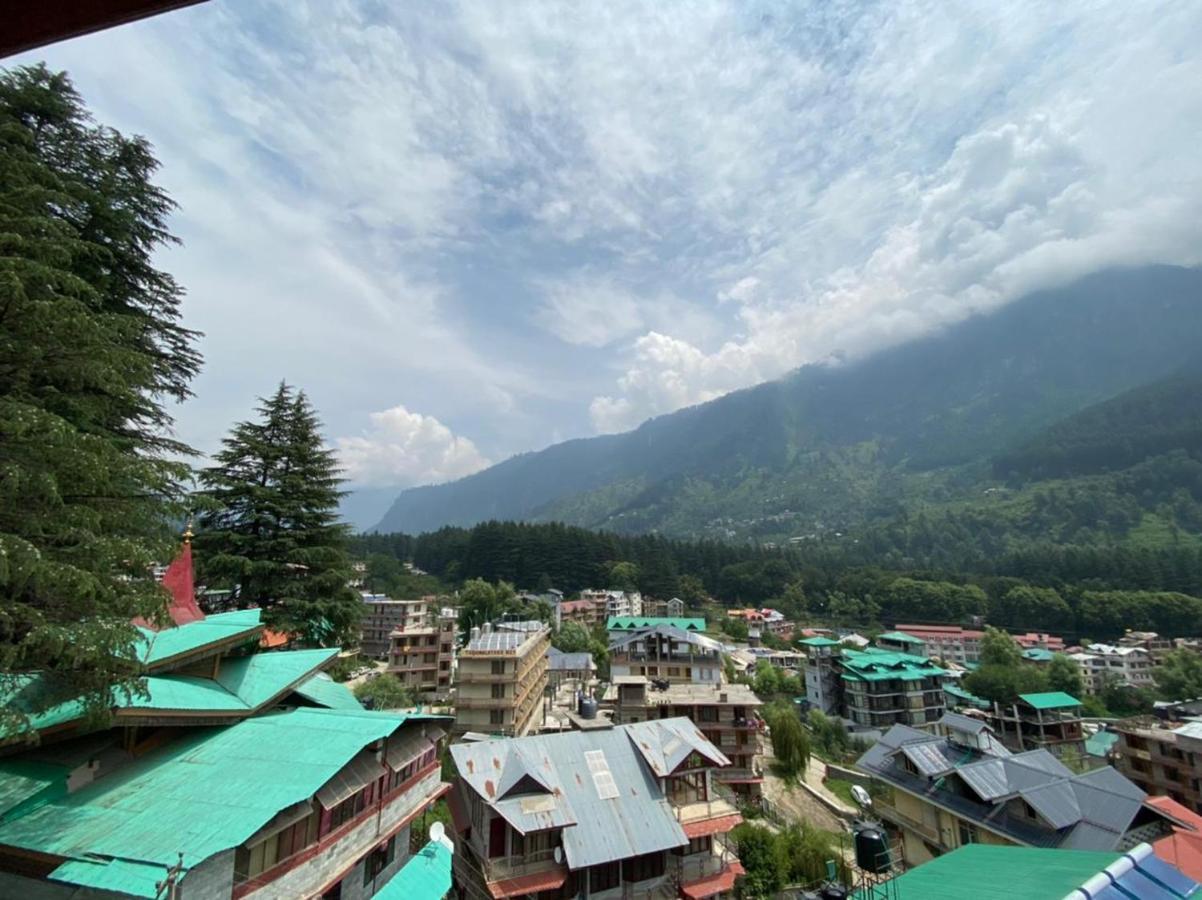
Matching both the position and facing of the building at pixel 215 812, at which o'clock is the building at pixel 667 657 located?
the building at pixel 667 657 is roughly at 9 o'clock from the building at pixel 215 812.

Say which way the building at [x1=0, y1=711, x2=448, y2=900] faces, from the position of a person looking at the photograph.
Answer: facing the viewer and to the right of the viewer

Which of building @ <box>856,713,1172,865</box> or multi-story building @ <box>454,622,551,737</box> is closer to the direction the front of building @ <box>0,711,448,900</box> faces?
the building

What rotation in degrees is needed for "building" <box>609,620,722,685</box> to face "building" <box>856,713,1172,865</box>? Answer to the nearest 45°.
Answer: approximately 45° to its left

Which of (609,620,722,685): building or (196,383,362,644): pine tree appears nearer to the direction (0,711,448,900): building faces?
the building

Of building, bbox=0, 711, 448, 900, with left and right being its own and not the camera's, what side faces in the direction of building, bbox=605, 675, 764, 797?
left

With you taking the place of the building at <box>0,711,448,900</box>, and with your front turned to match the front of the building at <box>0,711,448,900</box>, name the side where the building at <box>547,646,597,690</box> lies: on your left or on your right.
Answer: on your left

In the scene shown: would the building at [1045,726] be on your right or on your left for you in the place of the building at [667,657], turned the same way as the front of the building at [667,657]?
on your left

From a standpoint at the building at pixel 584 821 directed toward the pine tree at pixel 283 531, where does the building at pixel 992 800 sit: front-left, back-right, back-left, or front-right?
back-right

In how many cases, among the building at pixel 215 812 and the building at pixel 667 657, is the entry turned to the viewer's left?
0

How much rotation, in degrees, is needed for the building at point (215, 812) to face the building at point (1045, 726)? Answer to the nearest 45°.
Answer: approximately 45° to its left

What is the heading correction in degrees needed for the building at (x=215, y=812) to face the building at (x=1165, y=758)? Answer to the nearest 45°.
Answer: approximately 45° to its left

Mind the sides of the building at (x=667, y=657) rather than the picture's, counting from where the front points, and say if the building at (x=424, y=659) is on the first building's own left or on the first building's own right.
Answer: on the first building's own right

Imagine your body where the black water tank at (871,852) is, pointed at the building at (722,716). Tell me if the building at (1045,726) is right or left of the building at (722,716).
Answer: right

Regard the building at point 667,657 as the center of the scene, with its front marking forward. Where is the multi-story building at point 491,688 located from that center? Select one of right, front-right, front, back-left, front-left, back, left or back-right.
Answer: front-right

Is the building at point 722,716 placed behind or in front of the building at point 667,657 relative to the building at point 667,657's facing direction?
in front
